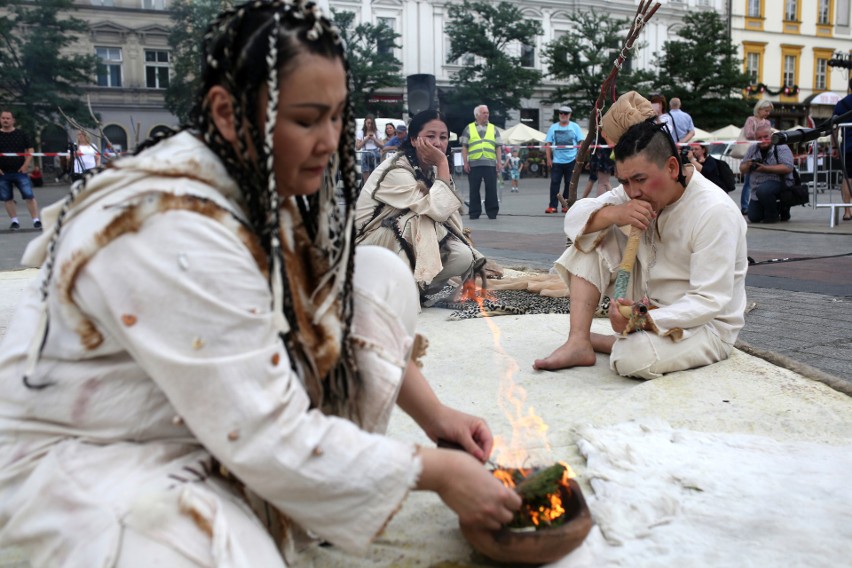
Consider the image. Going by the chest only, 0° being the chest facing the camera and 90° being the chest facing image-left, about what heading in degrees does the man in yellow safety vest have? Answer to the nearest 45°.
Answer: approximately 0°

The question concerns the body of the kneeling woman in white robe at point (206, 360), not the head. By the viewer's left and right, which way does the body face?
facing to the right of the viewer

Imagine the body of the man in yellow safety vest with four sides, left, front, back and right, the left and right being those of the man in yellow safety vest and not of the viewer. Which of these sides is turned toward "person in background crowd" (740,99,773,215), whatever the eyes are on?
left

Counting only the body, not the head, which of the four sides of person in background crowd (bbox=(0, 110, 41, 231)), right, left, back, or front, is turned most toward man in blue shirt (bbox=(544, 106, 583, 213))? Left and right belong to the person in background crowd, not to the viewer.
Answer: left

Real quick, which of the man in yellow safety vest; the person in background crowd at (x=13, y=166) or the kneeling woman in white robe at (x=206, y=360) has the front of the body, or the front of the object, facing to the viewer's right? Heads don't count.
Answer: the kneeling woman in white robe
